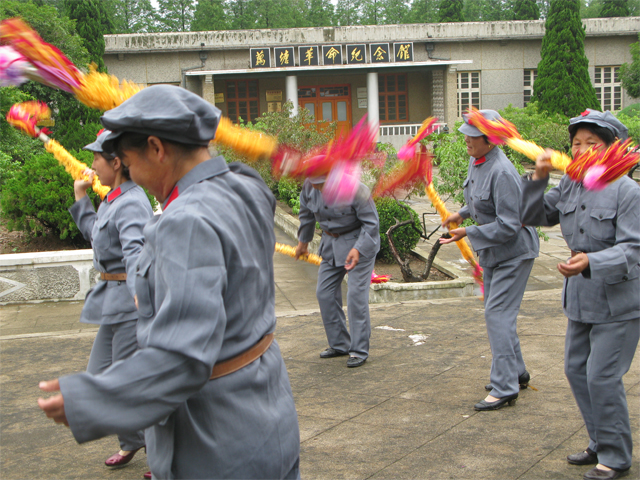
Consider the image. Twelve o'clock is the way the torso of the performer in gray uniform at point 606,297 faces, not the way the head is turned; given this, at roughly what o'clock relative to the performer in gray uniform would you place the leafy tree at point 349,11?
The leafy tree is roughly at 4 o'clock from the performer in gray uniform.

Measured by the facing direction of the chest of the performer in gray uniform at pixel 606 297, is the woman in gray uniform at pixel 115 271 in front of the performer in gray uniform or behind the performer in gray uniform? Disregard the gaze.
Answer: in front

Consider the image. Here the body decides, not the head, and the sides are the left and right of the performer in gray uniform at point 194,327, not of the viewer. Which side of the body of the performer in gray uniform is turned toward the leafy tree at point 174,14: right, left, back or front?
right

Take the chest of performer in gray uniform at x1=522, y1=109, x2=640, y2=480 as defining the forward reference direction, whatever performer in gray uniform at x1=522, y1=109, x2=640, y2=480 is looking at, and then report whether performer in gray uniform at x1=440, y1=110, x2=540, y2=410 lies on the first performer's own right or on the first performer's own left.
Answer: on the first performer's own right

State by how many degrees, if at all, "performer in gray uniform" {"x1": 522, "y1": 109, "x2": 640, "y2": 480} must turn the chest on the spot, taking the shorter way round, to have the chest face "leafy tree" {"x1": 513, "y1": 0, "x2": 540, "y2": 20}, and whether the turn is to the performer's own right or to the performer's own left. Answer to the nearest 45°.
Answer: approximately 135° to the performer's own right

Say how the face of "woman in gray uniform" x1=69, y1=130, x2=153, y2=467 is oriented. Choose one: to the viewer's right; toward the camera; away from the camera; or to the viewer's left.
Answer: to the viewer's left

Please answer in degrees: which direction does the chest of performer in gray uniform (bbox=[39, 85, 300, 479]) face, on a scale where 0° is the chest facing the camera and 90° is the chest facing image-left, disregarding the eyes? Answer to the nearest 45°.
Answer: approximately 90°

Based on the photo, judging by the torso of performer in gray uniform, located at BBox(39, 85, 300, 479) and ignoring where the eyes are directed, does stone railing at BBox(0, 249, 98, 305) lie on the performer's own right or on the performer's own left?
on the performer's own right

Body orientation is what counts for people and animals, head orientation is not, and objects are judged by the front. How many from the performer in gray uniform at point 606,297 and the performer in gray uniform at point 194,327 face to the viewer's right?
0

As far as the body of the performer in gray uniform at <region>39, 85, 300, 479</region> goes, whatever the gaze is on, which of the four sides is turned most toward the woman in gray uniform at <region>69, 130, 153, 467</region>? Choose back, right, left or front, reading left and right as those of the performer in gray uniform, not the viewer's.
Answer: right

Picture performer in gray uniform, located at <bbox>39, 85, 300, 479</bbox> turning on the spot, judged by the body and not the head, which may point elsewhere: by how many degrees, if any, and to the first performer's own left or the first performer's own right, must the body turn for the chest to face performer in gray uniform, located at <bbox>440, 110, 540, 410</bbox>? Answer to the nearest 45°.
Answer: approximately 135° to the first performer's own right

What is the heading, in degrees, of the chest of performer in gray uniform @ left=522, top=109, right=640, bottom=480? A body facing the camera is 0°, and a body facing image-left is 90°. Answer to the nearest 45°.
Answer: approximately 45°

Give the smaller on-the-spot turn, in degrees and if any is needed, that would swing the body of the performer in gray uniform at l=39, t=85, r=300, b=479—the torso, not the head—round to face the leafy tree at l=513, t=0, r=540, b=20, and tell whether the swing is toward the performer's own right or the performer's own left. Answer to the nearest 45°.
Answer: approximately 135° to the performer's own right

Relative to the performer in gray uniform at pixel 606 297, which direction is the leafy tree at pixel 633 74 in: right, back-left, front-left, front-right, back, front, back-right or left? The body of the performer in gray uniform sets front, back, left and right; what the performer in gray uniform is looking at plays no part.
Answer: back-right

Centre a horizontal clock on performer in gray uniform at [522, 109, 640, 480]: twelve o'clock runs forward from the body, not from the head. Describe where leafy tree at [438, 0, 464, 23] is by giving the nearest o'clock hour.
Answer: The leafy tree is roughly at 4 o'clock from the performer in gray uniform.
